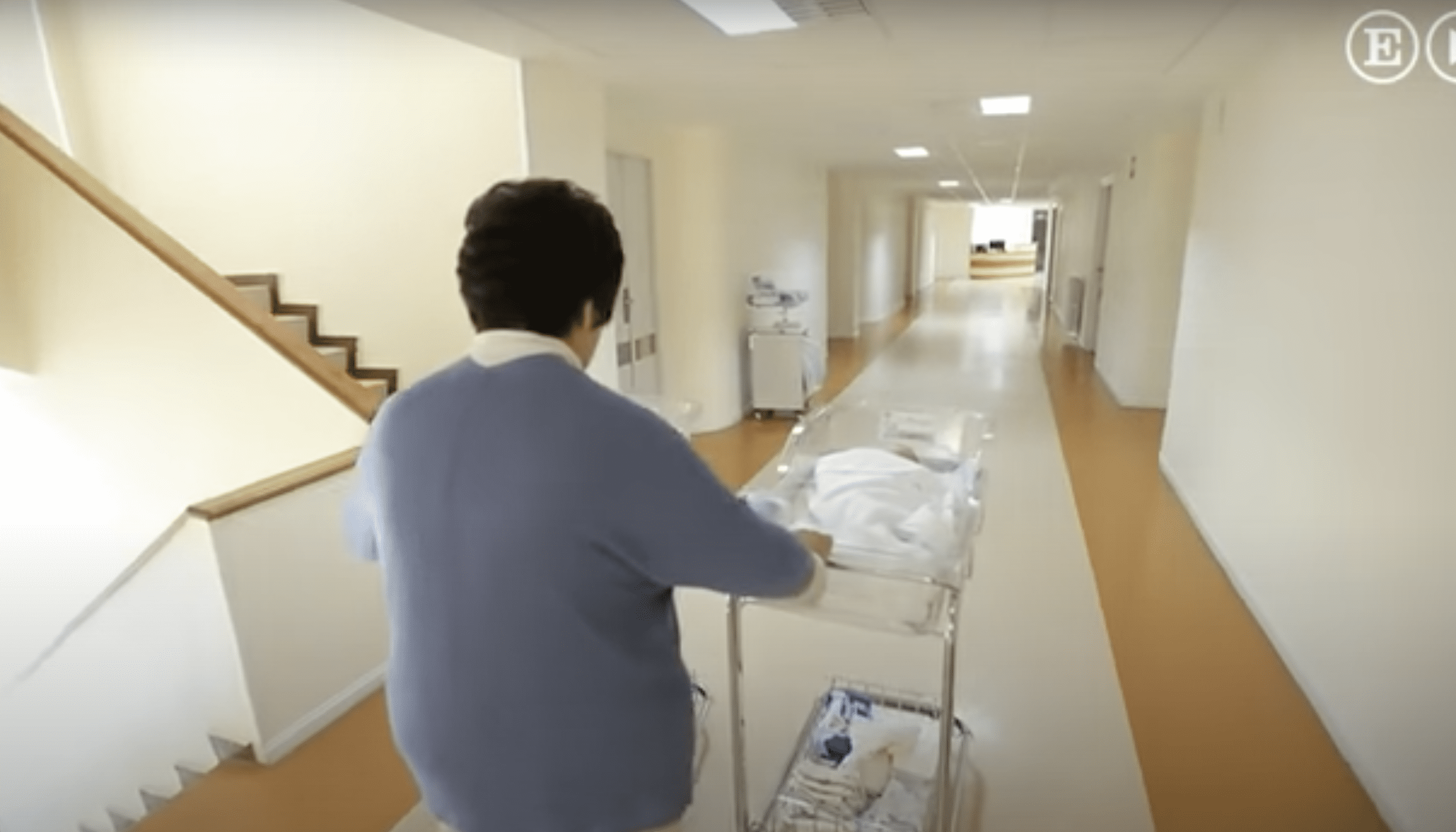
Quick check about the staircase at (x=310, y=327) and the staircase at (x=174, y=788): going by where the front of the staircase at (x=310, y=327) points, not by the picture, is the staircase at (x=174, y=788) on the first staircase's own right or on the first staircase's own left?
on the first staircase's own right

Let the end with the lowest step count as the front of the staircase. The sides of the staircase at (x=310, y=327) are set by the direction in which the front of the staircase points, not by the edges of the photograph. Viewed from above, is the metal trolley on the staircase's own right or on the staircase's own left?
on the staircase's own right

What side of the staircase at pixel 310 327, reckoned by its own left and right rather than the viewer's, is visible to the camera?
right

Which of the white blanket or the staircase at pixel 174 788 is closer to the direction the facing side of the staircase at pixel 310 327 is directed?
the white blanket

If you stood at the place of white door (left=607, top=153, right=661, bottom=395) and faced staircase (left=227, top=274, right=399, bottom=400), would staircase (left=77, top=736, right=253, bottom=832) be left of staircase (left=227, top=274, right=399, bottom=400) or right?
left

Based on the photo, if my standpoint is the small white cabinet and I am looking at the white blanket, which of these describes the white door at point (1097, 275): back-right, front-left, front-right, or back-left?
back-left

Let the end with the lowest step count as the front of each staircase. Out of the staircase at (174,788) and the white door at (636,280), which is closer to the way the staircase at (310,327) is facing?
the white door
